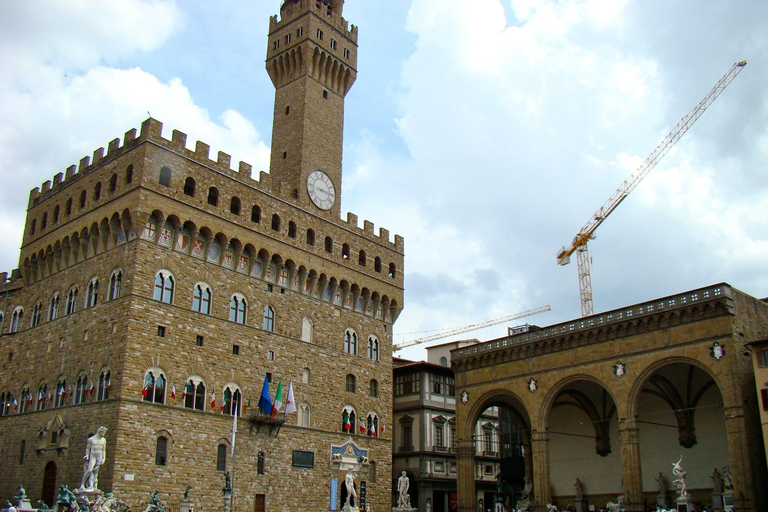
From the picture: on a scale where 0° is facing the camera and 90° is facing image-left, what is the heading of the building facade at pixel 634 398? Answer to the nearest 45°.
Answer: approximately 45°

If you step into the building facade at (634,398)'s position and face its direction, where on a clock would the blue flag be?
The blue flag is roughly at 1 o'clock from the building facade.

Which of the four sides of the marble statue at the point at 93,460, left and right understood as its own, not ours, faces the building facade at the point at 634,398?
left

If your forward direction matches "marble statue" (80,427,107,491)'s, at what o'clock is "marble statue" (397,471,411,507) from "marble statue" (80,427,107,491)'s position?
"marble statue" (397,471,411,507) is roughly at 8 o'clock from "marble statue" (80,427,107,491).

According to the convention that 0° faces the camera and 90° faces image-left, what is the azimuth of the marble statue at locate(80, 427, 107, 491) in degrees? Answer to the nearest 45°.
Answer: approximately 0°

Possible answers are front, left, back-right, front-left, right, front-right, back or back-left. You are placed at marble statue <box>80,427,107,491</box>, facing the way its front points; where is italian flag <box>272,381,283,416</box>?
back-left

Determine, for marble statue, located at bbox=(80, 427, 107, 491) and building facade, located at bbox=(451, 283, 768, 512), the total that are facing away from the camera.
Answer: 0

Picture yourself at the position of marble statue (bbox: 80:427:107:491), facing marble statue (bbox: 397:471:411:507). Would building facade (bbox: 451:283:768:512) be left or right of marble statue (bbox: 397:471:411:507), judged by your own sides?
right

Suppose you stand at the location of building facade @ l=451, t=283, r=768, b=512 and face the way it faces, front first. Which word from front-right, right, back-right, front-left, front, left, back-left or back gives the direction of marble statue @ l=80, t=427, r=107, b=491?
front

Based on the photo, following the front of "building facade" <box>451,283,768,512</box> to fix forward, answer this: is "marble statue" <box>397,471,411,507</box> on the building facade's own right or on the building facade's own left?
on the building facade's own right

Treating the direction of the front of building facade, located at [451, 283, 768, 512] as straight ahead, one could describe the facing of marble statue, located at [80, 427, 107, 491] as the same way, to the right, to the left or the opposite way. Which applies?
to the left
